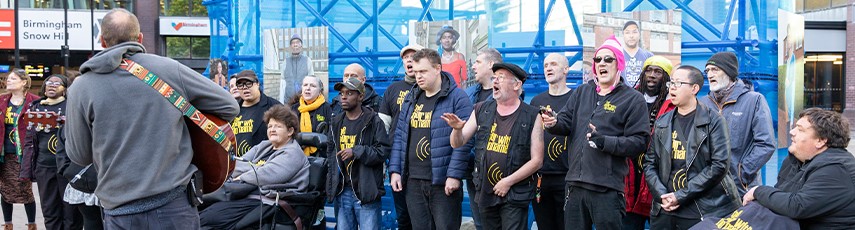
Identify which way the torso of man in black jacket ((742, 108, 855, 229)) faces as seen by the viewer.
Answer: to the viewer's left

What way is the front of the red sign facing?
toward the camera

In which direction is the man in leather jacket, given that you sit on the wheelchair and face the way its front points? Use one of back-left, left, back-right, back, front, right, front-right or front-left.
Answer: back-left

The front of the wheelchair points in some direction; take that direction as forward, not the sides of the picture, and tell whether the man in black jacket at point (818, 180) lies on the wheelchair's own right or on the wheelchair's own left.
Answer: on the wheelchair's own left

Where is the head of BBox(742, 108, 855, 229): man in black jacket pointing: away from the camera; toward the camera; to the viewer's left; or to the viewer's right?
to the viewer's left

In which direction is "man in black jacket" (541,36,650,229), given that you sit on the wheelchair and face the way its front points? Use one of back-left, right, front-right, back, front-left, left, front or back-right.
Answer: back-left

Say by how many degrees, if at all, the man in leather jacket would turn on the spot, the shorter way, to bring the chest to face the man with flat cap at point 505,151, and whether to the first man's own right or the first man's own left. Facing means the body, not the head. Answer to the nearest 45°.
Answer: approximately 45° to the first man's own right

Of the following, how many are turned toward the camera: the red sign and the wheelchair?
1

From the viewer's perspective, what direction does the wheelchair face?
to the viewer's left

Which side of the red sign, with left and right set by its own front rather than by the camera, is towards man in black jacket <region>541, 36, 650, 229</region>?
front

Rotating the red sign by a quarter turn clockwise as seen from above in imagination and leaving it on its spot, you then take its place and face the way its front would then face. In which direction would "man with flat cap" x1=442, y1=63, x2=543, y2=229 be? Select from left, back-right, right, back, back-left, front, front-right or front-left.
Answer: left
